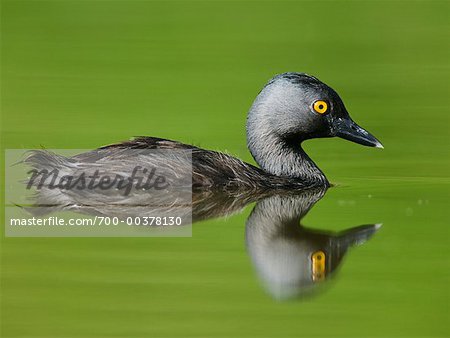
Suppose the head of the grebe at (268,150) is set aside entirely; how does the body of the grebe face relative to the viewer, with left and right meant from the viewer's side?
facing to the right of the viewer
